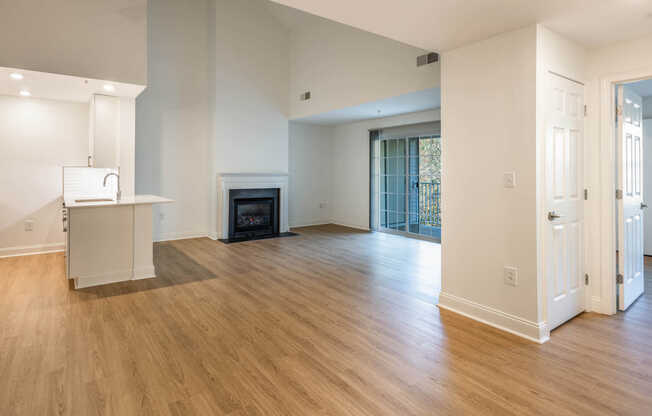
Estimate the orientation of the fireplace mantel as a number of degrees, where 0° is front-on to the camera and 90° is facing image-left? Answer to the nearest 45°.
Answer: approximately 315°

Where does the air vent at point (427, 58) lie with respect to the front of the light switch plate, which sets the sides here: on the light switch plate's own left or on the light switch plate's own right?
on the light switch plate's own right

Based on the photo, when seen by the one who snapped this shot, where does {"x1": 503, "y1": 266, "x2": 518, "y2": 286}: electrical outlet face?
facing the viewer and to the left of the viewer

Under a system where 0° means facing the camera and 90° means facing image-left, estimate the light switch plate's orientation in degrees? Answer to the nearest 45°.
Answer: approximately 45°

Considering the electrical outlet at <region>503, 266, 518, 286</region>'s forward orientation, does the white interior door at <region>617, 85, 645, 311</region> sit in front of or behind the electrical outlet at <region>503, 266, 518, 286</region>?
behind

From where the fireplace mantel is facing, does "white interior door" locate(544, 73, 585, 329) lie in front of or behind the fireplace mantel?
in front

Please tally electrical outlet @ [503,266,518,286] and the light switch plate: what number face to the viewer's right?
0
